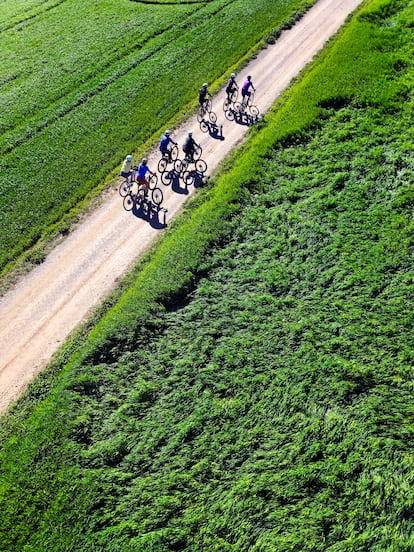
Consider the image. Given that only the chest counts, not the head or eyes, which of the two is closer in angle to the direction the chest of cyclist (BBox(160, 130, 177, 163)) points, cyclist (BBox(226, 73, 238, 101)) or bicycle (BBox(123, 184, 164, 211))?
the cyclist

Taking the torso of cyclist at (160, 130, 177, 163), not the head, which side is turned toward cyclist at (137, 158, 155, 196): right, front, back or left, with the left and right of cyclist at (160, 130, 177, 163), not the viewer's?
back

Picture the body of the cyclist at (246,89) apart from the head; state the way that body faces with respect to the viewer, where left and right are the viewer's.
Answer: facing away from the viewer and to the right of the viewer

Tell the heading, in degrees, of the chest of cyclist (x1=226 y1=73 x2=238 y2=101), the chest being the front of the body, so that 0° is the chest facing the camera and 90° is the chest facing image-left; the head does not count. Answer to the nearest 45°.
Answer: approximately 225°

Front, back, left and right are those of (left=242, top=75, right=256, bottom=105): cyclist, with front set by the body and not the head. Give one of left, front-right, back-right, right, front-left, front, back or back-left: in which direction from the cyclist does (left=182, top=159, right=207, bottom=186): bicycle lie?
back

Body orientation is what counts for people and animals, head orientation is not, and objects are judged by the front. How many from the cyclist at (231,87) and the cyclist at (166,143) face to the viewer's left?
0

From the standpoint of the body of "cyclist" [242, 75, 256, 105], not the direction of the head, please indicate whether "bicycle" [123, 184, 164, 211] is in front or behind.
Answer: behind

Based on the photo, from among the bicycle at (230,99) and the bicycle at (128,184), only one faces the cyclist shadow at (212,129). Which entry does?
the bicycle at (128,184)

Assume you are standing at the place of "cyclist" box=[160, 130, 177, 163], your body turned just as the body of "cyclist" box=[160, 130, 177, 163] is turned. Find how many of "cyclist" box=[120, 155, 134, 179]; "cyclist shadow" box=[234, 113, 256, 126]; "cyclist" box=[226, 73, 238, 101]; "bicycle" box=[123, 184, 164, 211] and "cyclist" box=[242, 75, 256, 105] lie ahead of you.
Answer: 3

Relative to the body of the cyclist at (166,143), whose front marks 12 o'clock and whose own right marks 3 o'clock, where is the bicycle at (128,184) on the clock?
The bicycle is roughly at 7 o'clock from the cyclist.

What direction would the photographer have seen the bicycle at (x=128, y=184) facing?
facing away from the viewer and to the right of the viewer

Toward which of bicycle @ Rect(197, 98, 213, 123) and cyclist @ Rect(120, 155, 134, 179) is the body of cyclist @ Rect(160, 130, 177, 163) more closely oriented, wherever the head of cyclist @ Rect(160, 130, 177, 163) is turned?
the bicycle
